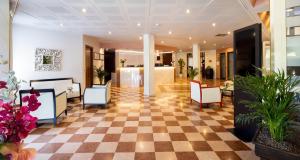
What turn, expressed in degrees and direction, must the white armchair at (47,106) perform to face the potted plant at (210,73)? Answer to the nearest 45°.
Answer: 0° — it already faces it

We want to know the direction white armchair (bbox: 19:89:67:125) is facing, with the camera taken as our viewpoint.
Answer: facing away from the viewer and to the right of the viewer

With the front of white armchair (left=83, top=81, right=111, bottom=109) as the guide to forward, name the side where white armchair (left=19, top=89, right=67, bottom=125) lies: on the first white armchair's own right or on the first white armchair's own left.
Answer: on the first white armchair's own left

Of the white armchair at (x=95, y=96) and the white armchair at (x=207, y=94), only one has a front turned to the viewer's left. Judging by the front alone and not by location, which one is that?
the white armchair at (x=95, y=96)

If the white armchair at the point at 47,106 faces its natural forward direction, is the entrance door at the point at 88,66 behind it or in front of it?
in front

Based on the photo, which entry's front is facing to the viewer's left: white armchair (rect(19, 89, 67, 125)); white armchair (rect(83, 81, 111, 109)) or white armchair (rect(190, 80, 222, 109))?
white armchair (rect(83, 81, 111, 109))

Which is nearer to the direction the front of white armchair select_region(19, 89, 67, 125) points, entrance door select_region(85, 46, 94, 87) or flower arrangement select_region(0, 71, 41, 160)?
the entrance door

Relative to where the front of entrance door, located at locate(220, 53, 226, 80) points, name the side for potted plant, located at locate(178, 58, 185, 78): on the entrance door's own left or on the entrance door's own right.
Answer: on the entrance door's own right
